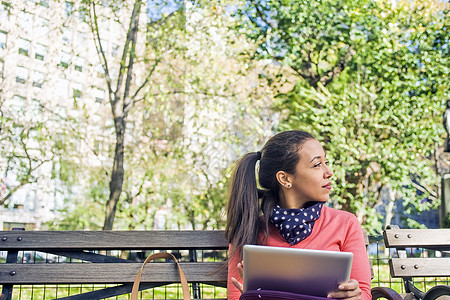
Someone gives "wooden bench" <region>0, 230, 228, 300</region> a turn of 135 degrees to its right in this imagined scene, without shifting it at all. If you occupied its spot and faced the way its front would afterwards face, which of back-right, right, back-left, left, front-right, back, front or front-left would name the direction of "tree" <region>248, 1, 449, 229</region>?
right

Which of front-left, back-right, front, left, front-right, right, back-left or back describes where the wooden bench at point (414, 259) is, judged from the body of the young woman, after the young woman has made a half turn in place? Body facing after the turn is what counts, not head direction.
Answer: front-right

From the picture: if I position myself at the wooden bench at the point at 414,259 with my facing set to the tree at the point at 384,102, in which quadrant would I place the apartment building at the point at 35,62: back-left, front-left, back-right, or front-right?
front-left

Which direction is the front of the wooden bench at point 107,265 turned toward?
toward the camera

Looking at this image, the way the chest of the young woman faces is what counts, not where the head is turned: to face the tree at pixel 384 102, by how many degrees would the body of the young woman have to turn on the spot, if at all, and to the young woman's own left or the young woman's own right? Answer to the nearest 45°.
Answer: approximately 180°

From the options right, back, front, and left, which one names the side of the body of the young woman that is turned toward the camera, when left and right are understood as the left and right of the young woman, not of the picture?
front

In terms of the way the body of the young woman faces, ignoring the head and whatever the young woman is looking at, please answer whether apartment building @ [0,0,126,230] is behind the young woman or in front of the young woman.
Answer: behind

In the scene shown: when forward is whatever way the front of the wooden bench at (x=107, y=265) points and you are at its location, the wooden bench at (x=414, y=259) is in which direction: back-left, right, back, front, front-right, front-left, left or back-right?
left
